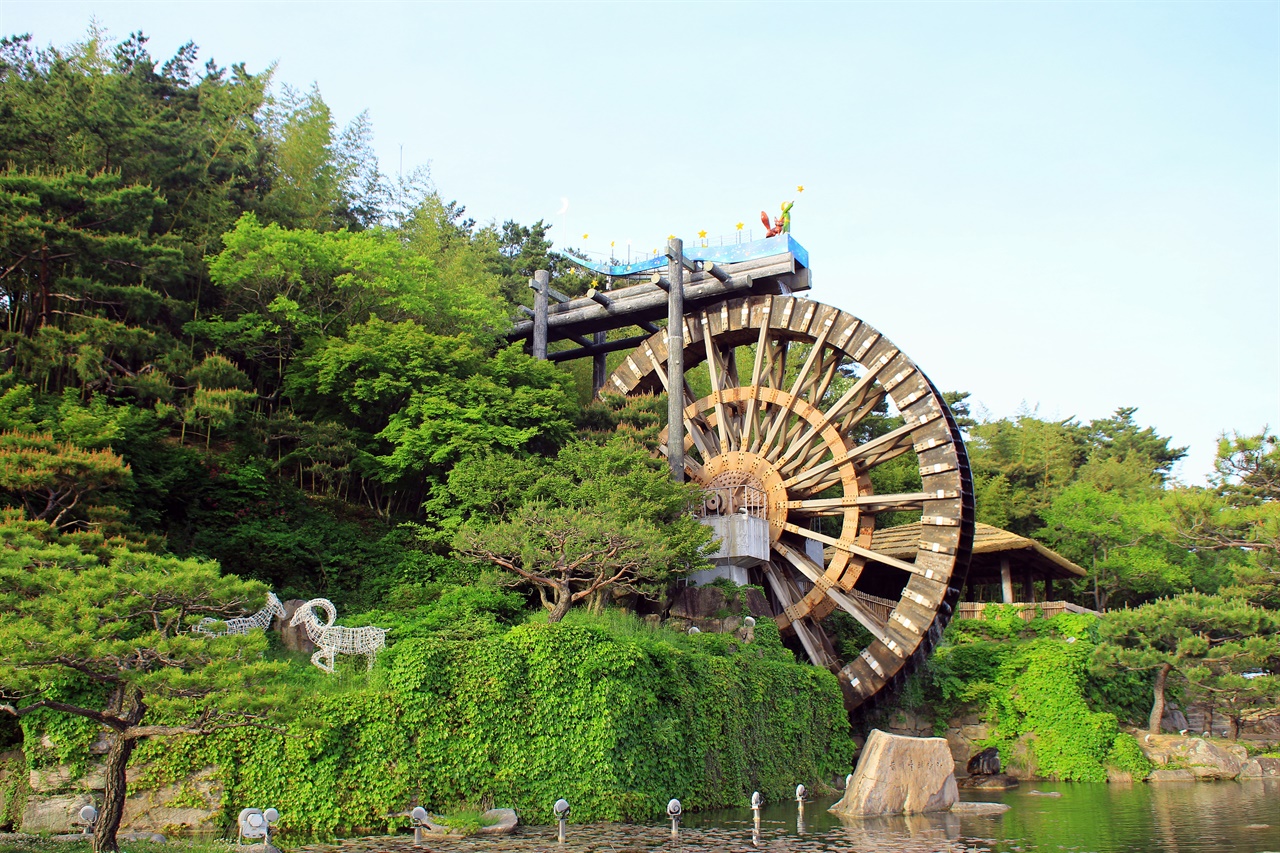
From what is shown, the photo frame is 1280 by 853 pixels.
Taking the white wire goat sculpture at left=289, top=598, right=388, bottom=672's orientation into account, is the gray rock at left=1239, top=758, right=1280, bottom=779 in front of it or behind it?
behind

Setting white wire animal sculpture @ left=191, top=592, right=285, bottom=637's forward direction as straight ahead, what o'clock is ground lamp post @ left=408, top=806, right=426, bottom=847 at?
The ground lamp post is roughly at 2 o'clock from the white wire animal sculpture.

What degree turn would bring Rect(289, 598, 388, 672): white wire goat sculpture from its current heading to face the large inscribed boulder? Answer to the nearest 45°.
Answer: approximately 180°

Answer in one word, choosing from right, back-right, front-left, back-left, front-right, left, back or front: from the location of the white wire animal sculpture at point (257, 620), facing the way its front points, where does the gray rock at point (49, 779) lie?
back-right

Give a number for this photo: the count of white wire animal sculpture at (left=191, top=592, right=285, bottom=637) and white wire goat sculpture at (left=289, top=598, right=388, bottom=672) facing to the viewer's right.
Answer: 1

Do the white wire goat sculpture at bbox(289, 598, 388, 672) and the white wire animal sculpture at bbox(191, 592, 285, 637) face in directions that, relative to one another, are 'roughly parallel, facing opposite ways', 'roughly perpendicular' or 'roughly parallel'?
roughly parallel, facing opposite ways

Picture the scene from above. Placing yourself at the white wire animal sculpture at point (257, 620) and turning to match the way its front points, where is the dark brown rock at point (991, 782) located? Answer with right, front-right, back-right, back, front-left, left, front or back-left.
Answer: front

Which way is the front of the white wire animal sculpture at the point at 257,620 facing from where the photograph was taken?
facing to the right of the viewer

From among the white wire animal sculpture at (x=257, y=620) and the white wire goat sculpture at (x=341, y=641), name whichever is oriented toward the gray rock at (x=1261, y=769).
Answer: the white wire animal sculpture

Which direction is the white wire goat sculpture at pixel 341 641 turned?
to the viewer's left

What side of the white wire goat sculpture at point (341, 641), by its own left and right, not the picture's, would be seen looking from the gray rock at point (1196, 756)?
back

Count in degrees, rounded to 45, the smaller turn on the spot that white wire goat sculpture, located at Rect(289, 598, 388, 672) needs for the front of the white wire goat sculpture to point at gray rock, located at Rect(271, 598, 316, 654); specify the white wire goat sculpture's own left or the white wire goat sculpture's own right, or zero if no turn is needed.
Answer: approximately 45° to the white wire goat sculpture's own right

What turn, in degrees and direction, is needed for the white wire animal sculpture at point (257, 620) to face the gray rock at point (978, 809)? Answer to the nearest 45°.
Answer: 0° — it already faces it

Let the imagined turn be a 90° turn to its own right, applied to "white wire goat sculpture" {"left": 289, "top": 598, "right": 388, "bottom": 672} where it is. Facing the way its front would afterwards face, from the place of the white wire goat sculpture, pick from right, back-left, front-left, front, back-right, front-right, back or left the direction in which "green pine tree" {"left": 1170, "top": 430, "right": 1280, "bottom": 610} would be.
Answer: right

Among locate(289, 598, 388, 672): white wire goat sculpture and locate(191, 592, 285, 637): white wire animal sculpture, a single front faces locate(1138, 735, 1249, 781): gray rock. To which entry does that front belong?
the white wire animal sculpture

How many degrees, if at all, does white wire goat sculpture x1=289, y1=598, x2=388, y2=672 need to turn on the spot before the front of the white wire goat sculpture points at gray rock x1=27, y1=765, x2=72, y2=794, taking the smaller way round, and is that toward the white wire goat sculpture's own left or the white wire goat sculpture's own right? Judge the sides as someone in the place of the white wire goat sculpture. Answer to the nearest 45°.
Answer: approximately 45° to the white wire goat sculpture's own left

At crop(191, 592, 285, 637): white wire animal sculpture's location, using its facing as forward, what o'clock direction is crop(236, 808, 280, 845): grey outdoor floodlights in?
The grey outdoor floodlights is roughly at 3 o'clock from the white wire animal sculpture.
